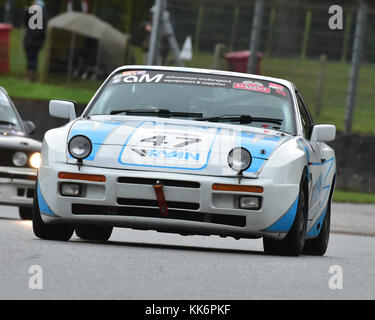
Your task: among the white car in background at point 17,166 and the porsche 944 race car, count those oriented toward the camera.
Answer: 2

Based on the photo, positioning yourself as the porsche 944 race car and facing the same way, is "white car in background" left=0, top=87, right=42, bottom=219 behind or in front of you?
behind

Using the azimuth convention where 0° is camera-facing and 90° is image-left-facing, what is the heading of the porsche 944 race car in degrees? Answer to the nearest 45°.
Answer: approximately 0°

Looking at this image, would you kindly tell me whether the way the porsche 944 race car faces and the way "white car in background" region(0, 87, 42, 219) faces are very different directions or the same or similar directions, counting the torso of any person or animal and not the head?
same or similar directions

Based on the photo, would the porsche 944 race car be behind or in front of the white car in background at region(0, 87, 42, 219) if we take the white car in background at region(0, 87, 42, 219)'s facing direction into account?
in front

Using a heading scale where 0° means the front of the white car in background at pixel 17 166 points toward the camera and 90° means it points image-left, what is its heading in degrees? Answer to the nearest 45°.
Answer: approximately 0°
